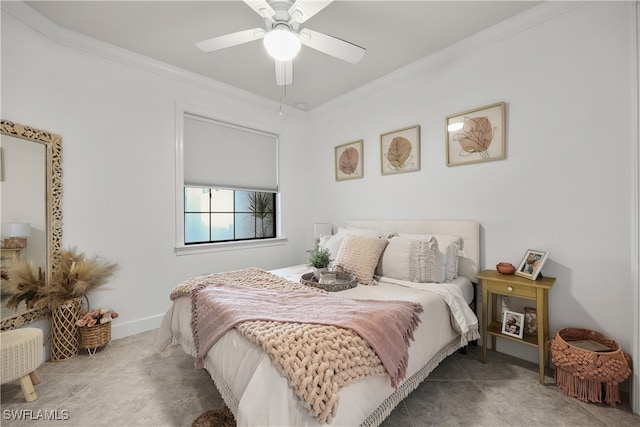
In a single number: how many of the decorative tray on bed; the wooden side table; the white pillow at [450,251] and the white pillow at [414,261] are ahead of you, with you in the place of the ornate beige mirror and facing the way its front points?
4

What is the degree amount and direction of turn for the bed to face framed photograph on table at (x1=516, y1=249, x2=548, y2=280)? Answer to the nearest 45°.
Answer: approximately 135° to its left

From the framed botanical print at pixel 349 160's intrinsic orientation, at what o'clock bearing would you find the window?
The window is roughly at 1 o'clock from the framed botanical print.

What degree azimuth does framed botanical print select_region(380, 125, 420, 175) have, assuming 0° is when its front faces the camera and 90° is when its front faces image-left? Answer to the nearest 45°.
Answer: approximately 45°

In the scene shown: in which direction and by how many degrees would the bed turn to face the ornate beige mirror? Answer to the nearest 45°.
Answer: approximately 45° to its right

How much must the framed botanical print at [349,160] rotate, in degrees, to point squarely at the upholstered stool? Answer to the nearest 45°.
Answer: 0° — it already faces it

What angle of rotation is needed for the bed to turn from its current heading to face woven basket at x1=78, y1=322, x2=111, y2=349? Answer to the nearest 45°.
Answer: approximately 45° to its right
